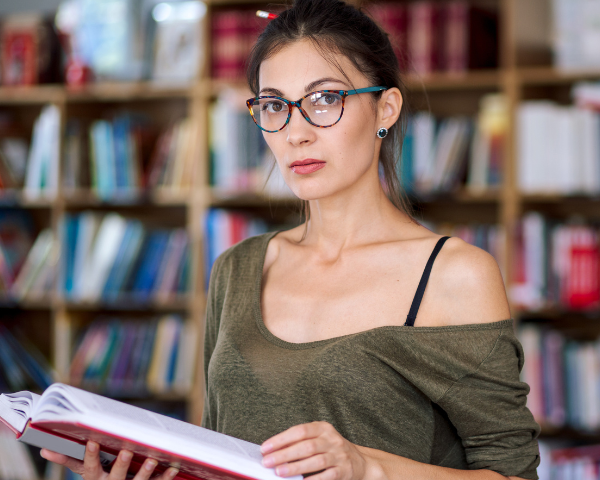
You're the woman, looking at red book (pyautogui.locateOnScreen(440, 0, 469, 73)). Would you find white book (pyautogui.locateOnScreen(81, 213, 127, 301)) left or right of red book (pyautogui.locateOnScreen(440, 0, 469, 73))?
left

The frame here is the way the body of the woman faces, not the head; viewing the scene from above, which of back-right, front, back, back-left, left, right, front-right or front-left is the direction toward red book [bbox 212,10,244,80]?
back-right

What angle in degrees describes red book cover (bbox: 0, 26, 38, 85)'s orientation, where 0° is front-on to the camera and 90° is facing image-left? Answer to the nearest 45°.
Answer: approximately 0°

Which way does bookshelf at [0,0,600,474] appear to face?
toward the camera

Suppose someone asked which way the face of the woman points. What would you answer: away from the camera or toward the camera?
toward the camera

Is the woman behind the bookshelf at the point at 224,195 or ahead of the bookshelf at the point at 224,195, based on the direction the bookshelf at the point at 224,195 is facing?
ahead
